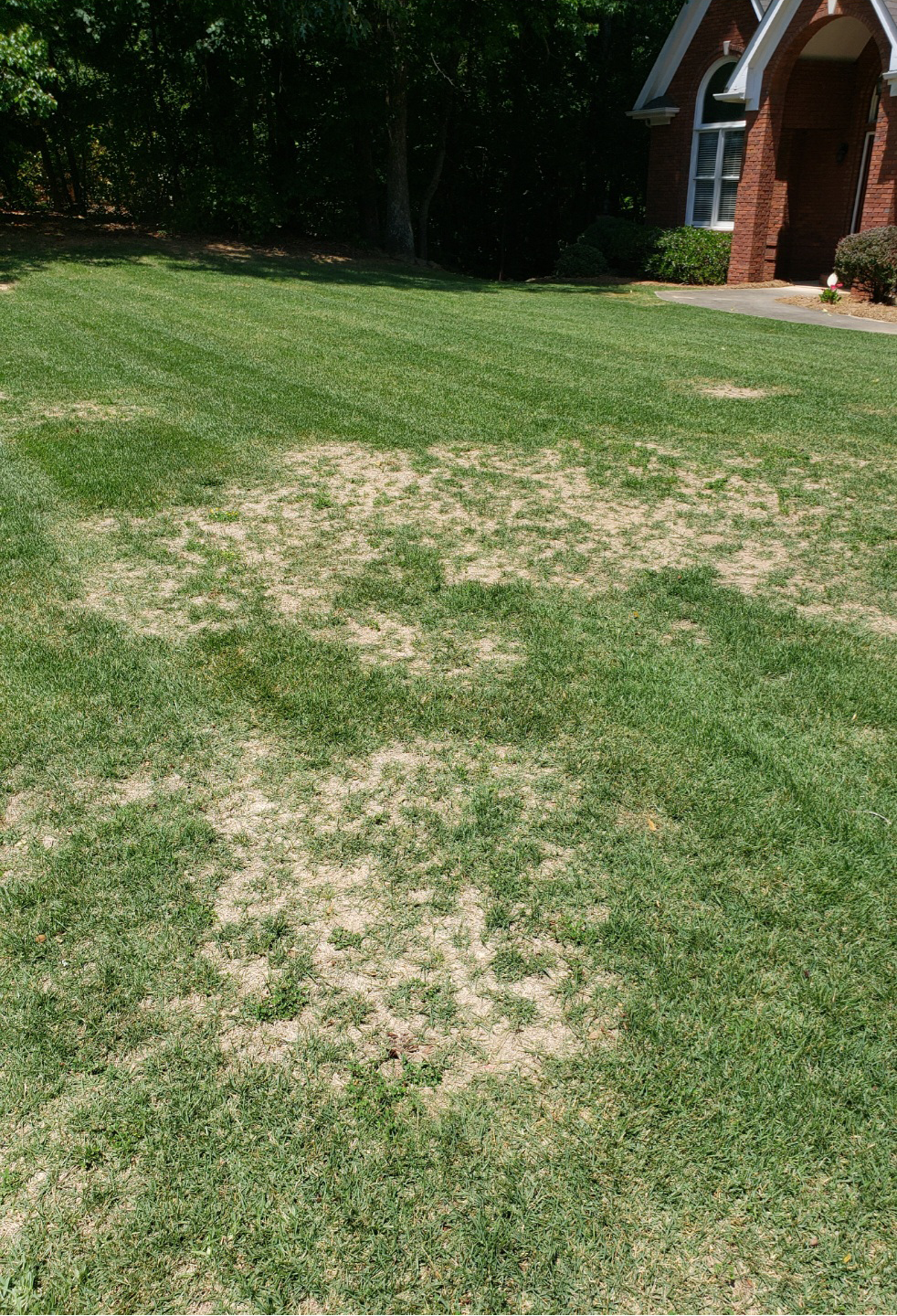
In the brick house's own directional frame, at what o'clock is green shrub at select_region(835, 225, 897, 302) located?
The green shrub is roughly at 10 o'clock from the brick house.

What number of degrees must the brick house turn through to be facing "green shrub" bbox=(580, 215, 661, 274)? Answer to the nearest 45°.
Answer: approximately 45° to its right

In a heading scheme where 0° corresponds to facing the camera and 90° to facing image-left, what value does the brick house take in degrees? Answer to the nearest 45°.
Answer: approximately 45°
